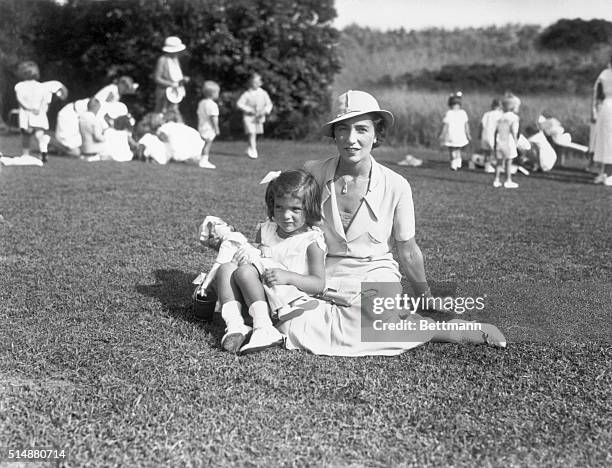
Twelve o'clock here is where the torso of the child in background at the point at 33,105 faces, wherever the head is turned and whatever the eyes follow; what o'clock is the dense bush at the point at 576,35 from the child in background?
The dense bush is roughly at 1 o'clock from the child in background.

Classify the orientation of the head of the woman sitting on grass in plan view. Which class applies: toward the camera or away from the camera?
toward the camera

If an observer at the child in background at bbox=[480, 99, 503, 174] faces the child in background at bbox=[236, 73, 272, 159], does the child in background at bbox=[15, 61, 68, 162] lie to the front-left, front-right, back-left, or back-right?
front-left

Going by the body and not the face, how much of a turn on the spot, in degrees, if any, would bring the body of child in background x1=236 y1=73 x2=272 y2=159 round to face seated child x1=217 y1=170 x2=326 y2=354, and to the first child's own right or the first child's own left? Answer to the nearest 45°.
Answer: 0° — they already face them

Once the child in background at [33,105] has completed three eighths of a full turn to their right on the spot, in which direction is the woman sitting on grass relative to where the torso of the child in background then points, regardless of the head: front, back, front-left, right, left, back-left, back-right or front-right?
front-right

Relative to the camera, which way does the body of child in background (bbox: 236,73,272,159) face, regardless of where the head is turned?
toward the camera

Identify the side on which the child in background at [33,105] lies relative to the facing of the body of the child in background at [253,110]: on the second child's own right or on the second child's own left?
on the second child's own right

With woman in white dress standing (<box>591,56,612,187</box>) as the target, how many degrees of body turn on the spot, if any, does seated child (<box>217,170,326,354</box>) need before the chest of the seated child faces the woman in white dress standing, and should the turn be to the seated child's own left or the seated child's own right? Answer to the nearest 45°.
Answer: approximately 180°

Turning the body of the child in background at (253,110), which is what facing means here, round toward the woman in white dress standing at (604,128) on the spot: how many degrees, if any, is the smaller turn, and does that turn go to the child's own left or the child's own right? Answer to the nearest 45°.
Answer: approximately 45° to the child's own left

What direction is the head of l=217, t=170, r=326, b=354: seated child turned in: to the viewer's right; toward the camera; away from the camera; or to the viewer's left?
toward the camera
